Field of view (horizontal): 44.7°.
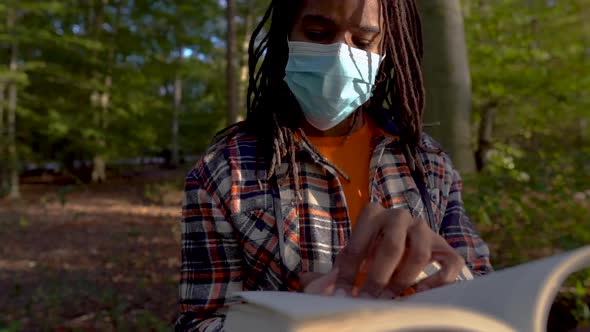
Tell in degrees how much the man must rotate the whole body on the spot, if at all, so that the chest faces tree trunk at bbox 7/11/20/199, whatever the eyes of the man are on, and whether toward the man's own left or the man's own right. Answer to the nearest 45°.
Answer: approximately 135° to the man's own right

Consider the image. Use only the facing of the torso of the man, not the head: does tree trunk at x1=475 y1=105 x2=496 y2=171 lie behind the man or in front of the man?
behind

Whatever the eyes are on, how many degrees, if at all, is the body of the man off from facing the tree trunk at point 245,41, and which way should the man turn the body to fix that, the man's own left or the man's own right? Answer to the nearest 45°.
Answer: approximately 180°

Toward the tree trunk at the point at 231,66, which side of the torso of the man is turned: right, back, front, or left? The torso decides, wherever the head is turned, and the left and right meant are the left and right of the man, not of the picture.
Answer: back

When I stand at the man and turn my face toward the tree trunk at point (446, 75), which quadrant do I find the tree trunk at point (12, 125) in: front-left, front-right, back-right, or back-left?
front-left

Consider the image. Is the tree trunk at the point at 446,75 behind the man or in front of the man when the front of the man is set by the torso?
behind

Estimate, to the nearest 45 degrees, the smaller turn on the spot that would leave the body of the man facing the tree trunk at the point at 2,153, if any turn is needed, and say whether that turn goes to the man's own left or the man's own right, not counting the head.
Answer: approximately 135° to the man's own right

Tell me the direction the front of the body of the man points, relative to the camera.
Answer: toward the camera
